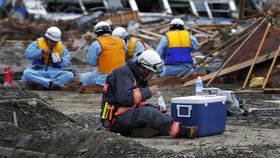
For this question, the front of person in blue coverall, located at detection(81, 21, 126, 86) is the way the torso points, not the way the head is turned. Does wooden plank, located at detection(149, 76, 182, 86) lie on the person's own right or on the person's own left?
on the person's own right

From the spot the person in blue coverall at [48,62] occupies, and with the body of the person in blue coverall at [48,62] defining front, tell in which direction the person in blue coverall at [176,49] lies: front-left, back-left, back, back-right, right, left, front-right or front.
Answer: left

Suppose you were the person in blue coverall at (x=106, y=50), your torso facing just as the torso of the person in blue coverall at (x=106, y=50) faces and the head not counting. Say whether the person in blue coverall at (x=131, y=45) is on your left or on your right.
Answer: on your right

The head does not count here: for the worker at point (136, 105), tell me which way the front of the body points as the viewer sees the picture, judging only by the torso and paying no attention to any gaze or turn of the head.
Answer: to the viewer's right

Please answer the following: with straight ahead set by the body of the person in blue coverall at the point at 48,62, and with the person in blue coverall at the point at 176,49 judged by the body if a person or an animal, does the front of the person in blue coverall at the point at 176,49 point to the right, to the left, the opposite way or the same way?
the opposite way

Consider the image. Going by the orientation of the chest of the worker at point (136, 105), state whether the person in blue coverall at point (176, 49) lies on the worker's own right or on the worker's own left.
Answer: on the worker's own left

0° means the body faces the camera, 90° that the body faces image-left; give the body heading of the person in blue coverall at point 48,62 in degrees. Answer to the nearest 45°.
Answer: approximately 0°

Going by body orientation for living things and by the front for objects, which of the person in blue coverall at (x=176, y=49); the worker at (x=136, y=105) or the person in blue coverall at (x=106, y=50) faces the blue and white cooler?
the worker

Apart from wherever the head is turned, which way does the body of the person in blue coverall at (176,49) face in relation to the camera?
away from the camera

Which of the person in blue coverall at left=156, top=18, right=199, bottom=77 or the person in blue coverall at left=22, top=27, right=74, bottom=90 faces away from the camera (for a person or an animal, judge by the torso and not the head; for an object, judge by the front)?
the person in blue coverall at left=156, top=18, right=199, bottom=77

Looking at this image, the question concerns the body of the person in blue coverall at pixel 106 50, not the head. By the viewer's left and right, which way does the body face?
facing away from the viewer and to the left of the viewer
